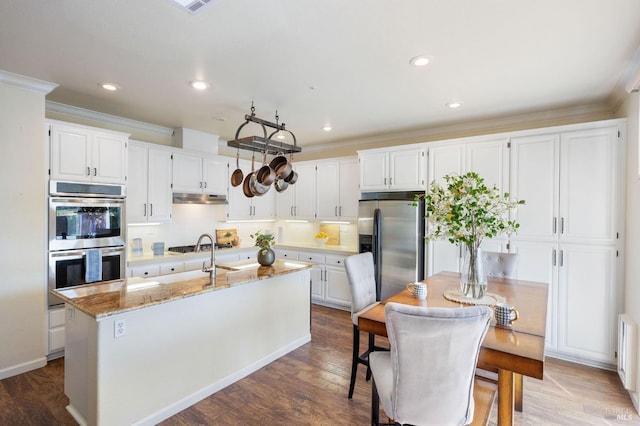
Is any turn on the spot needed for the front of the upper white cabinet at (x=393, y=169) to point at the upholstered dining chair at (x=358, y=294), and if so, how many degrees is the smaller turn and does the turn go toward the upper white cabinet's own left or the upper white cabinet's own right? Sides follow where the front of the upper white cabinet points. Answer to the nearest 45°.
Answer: approximately 45° to the upper white cabinet's own left

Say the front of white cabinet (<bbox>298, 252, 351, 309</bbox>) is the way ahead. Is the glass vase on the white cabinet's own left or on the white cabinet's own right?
on the white cabinet's own left

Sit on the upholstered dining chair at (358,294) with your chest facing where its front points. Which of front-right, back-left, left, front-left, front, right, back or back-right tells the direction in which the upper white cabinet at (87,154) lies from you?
back-right

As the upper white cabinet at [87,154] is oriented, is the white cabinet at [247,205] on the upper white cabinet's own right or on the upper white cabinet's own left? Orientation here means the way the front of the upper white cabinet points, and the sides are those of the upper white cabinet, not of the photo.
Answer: on the upper white cabinet's own left

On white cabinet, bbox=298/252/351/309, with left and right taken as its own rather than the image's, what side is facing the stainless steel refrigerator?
left

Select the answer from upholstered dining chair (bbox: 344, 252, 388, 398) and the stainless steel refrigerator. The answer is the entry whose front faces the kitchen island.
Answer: the stainless steel refrigerator

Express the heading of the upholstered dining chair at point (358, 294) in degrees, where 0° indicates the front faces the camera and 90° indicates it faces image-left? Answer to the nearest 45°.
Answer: approximately 315°

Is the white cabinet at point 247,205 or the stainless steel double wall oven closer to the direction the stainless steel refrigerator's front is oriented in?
the stainless steel double wall oven

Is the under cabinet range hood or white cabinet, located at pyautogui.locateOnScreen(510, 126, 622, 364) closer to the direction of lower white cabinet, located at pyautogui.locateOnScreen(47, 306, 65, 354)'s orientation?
the white cabinet

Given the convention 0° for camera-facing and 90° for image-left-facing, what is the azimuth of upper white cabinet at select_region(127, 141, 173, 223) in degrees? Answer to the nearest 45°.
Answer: approximately 315°
